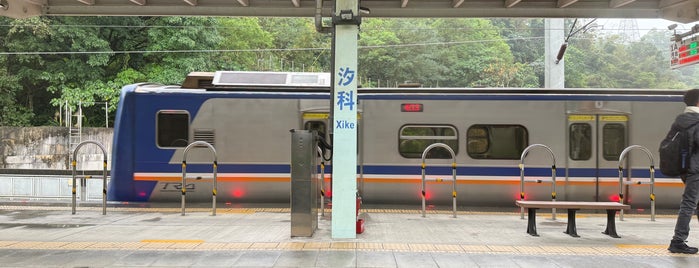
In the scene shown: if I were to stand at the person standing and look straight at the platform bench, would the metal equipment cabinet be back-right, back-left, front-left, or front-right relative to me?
front-left

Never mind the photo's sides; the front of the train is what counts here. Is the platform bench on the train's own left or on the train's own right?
on the train's own left

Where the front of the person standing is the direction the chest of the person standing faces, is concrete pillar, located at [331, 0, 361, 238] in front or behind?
behind

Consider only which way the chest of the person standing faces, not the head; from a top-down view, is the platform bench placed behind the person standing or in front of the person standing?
behind

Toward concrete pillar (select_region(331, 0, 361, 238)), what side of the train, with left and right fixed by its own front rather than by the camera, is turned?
left

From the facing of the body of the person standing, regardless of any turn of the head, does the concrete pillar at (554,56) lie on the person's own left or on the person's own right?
on the person's own left

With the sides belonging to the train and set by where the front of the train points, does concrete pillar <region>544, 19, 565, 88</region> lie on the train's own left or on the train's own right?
on the train's own right

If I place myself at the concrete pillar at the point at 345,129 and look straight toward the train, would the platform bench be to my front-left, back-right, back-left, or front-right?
front-right

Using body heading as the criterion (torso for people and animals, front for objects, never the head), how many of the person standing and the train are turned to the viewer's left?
1

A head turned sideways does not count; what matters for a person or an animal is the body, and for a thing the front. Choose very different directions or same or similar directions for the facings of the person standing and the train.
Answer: very different directions

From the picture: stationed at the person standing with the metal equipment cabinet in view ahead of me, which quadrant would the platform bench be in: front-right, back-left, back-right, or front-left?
front-right

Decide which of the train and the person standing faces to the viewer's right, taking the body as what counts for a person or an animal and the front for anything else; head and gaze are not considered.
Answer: the person standing

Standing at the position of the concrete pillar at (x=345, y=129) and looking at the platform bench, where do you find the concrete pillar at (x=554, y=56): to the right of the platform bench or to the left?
left

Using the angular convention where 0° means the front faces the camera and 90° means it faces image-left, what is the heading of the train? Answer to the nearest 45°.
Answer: approximately 90°

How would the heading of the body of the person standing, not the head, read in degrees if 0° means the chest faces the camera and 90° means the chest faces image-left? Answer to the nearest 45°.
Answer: approximately 270°
